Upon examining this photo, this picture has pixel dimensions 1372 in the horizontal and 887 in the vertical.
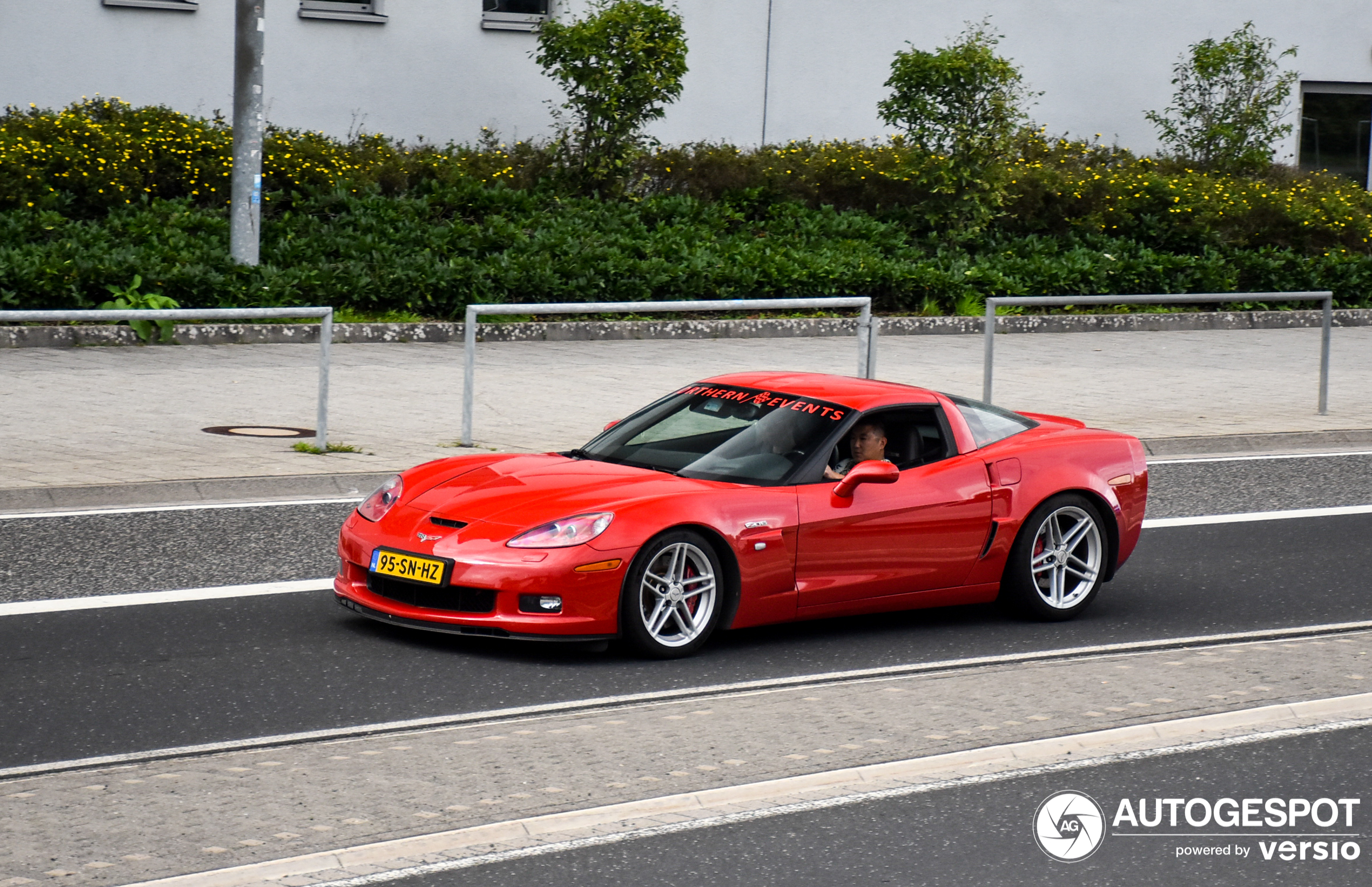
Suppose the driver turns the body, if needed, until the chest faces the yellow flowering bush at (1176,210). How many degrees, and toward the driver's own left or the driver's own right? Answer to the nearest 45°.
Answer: approximately 135° to the driver's own right

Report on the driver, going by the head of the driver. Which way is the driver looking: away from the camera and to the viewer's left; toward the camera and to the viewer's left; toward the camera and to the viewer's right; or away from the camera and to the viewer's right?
toward the camera and to the viewer's left

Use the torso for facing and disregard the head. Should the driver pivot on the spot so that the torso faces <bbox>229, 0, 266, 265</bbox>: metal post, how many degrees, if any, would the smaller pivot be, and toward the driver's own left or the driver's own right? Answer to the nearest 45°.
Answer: approximately 90° to the driver's own right

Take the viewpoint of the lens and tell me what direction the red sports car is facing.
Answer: facing the viewer and to the left of the viewer

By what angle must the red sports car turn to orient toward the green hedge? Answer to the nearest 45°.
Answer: approximately 135° to its right

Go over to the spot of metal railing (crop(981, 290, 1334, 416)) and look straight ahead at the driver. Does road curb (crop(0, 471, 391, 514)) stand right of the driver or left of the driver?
right

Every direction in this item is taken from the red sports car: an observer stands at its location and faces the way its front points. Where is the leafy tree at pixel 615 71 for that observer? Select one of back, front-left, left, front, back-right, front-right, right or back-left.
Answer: back-right

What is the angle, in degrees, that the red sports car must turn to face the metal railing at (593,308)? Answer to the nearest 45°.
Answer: approximately 135° to its right

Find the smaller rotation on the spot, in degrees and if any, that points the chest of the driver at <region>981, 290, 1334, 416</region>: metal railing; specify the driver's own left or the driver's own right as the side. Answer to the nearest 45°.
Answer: approximately 135° to the driver's own right
